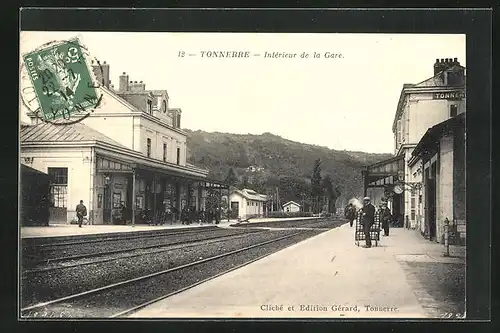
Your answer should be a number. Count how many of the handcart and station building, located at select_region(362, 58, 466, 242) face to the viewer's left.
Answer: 1

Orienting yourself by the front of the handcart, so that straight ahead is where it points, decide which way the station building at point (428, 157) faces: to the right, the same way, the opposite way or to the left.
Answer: to the right

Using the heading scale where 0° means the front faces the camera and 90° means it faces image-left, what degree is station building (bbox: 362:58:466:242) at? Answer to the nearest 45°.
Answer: approximately 90°

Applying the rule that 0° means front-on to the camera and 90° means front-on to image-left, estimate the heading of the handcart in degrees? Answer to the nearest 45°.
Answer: approximately 0°
